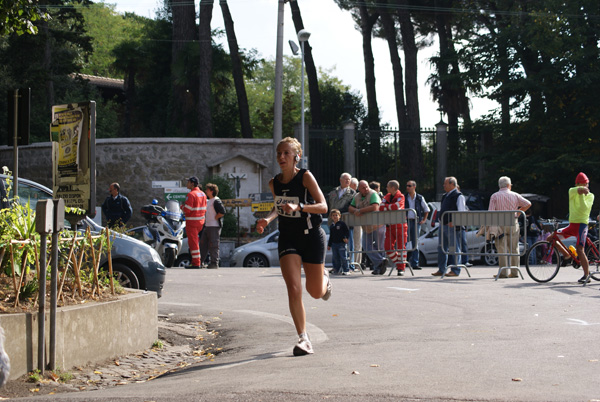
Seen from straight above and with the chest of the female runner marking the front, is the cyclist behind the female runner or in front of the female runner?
behind

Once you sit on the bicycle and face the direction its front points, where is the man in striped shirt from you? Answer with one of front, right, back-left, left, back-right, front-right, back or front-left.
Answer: front-right

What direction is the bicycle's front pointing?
to the viewer's left

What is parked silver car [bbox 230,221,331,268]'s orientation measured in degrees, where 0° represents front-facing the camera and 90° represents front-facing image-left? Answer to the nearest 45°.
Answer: approximately 90°

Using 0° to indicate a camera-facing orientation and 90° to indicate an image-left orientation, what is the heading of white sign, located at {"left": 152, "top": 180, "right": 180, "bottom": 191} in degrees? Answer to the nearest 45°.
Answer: approximately 0°

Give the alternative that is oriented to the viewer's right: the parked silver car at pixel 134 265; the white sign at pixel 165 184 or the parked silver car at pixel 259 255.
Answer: the parked silver car at pixel 134 265

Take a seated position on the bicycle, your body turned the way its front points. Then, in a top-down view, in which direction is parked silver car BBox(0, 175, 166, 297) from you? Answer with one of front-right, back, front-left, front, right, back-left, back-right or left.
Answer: front-left

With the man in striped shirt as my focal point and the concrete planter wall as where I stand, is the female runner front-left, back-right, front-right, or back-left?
front-right

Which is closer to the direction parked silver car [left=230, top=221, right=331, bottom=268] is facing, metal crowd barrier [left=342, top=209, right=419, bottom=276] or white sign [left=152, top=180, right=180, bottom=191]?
the white sign

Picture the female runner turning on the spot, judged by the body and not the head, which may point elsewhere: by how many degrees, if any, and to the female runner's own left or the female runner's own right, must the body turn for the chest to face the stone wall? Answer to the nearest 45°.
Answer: approximately 135° to the female runner's own right

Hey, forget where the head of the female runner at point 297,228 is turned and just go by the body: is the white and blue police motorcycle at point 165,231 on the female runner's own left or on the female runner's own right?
on the female runner's own right

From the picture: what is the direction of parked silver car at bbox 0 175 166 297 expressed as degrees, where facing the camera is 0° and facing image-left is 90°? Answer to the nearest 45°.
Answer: approximately 270°

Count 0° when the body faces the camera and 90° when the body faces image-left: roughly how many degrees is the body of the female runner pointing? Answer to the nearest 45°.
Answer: approximately 45°

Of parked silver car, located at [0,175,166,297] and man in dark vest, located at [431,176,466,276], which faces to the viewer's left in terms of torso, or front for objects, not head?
the man in dark vest

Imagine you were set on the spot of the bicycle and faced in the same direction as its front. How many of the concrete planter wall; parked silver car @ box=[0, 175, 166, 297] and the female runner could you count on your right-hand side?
0
